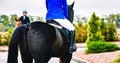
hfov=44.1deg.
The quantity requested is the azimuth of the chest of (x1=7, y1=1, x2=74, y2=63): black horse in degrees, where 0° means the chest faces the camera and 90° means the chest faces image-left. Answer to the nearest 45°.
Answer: approximately 225°

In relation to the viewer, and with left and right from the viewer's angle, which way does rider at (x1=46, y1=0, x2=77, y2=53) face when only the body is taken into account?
facing away from the viewer and to the right of the viewer
